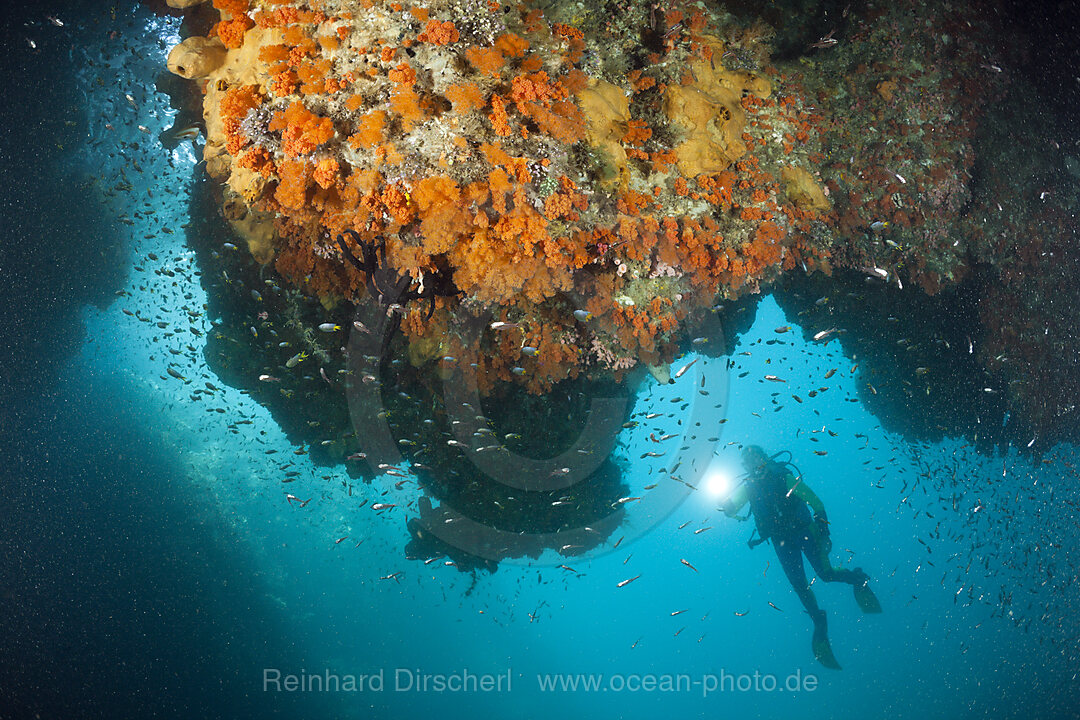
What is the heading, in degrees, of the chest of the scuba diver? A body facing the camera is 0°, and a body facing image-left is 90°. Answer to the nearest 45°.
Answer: approximately 45°

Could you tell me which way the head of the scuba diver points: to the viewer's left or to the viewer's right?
to the viewer's left
